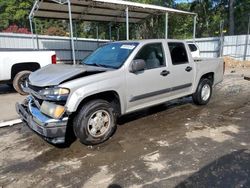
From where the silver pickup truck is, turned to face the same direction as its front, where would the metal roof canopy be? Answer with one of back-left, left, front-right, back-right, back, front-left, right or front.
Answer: back-right

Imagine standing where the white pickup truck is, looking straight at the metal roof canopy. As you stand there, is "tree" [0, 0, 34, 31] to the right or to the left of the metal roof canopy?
left

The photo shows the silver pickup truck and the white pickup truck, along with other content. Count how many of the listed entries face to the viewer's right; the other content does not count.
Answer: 0

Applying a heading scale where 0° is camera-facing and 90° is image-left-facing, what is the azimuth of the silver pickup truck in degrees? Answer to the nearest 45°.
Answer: approximately 45°

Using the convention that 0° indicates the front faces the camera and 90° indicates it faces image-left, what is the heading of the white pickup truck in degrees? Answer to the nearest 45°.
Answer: approximately 90°

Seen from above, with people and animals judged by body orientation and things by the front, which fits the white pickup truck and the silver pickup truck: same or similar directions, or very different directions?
same or similar directions

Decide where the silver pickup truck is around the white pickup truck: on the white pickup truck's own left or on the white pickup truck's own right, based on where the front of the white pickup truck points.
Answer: on the white pickup truck's own left

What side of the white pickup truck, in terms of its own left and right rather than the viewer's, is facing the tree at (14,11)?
right

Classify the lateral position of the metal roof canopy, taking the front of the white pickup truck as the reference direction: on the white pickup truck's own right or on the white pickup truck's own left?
on the white pickup truck's own right

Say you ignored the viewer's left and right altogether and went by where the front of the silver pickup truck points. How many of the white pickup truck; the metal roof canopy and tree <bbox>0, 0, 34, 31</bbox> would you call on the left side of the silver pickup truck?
0
